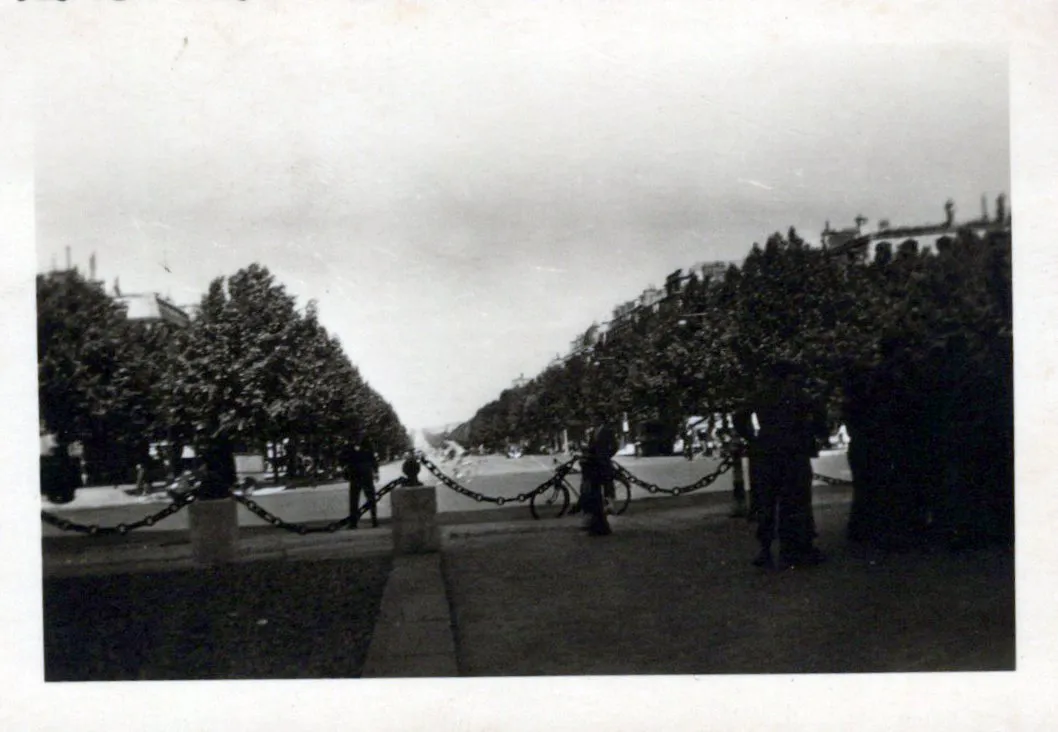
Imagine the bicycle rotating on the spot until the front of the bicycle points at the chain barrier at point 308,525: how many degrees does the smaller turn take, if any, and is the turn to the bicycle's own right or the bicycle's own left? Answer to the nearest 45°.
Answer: approximately 45° to the bicycle's own left

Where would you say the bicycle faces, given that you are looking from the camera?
facing to the left of the viewer

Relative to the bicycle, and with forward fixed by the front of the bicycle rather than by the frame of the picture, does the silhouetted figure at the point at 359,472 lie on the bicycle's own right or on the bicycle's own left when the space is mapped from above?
on the bicycle's own left

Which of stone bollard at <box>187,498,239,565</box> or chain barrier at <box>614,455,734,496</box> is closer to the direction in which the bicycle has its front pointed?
the stone bollard

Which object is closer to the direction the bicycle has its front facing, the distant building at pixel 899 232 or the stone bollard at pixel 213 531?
the stone bollard

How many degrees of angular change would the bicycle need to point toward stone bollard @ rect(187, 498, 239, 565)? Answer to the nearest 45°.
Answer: approximately 45° to its left
